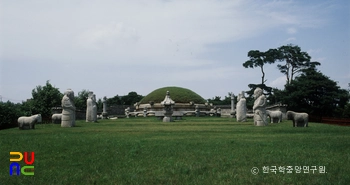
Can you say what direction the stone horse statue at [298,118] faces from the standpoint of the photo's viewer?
facing to the left of the viewer

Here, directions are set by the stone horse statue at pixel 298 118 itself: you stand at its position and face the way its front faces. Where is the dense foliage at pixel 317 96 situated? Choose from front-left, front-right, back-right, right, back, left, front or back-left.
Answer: right

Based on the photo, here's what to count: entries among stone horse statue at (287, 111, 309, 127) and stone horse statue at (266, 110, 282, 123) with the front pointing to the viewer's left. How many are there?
2

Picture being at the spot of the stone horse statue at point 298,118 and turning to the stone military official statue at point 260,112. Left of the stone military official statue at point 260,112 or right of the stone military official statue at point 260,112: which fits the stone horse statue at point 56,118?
left

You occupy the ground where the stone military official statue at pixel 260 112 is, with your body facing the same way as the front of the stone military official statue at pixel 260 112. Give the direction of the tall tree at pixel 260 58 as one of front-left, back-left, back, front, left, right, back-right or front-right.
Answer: right

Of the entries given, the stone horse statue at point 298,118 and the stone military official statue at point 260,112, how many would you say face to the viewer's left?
2

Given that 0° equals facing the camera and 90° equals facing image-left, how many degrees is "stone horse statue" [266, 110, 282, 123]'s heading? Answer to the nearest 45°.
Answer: approximately 90°

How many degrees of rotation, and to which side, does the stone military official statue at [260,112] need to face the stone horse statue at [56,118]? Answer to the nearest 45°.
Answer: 0° — it already faces it

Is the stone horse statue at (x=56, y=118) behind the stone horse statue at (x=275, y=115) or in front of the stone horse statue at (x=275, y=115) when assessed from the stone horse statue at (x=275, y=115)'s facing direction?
in front

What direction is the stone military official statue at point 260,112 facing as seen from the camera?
to the viewer's left
